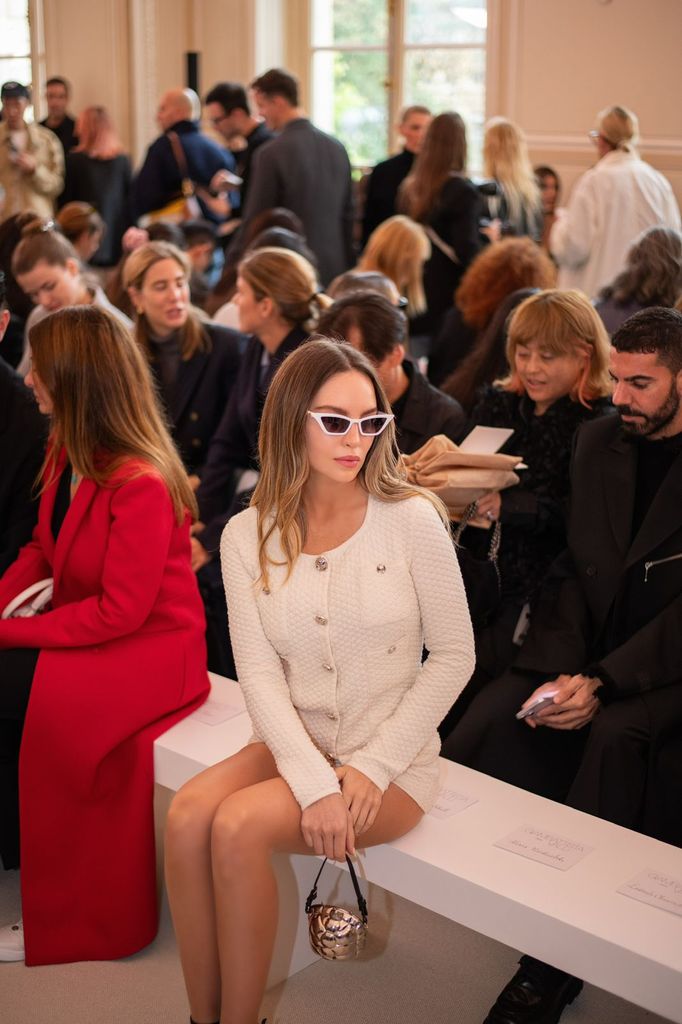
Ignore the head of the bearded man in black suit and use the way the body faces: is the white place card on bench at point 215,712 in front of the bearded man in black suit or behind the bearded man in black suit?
in front

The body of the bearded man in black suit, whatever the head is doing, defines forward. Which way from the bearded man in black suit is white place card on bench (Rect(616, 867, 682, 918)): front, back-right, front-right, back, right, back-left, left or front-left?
front-left

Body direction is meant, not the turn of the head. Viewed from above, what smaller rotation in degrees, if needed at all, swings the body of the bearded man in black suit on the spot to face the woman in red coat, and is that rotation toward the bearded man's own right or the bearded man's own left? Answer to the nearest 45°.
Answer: approximately 45° to the bearded man's own right

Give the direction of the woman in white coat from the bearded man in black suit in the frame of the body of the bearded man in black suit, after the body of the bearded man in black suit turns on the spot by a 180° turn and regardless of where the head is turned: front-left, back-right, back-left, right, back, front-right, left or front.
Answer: front-left

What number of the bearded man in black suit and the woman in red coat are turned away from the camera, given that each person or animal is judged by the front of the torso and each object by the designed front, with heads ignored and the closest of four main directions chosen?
0

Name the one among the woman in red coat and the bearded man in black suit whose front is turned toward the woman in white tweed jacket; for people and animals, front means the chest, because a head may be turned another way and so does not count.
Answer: the bearded man in black suit

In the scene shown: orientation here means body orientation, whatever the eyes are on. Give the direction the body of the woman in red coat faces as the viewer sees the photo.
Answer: to the viewer's left

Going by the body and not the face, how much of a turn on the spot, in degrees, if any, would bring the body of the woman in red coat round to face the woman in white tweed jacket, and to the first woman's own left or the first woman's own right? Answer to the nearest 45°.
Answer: approximately 135° to the first woman's own left

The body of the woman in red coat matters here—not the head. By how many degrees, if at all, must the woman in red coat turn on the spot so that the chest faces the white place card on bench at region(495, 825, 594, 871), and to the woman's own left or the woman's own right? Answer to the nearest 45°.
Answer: approximately 135° to the woman's own left

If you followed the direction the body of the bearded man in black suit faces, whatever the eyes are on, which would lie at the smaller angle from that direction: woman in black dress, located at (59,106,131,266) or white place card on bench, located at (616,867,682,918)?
the white place card on bench

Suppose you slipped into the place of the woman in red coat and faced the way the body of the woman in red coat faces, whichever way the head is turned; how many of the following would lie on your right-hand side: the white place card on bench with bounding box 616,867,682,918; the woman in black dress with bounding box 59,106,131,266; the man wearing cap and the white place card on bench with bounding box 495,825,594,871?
2
